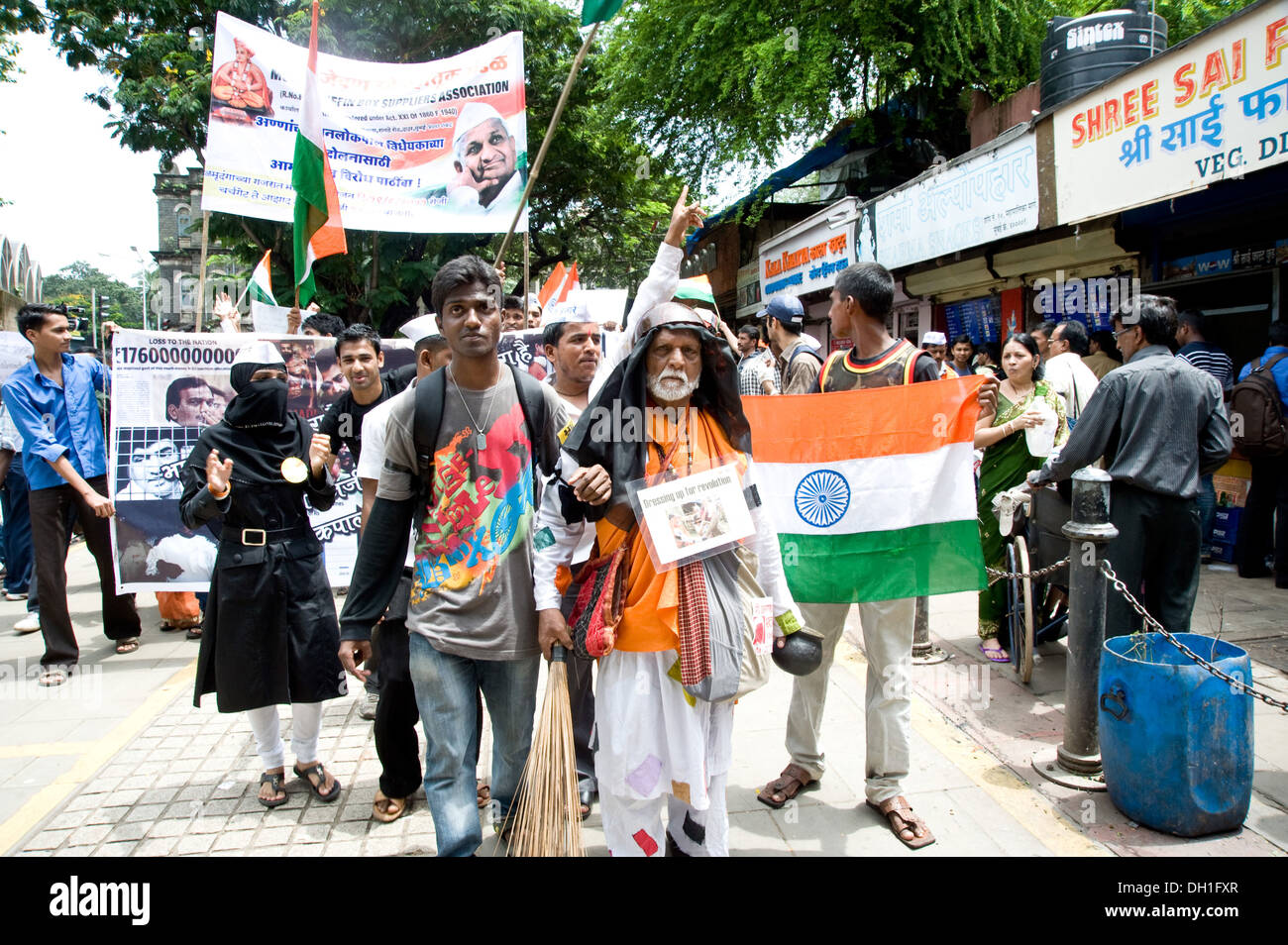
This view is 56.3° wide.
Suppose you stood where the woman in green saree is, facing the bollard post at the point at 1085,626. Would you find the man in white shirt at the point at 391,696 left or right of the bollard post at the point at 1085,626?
right

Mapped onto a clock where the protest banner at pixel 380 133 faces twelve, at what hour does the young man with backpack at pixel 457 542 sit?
The young man with backpack is roughly at 12 o'clock from the protest banner.

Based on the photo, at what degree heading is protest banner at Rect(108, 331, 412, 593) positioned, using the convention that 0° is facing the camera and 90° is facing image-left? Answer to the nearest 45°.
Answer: approximately 0°

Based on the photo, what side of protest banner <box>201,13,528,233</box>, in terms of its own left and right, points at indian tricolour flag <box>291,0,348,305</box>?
front

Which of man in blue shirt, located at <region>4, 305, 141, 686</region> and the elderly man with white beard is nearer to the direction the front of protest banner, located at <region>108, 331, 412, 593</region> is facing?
the elderly man with white beard

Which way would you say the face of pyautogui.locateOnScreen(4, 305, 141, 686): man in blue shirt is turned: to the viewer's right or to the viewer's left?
to the viewer's right

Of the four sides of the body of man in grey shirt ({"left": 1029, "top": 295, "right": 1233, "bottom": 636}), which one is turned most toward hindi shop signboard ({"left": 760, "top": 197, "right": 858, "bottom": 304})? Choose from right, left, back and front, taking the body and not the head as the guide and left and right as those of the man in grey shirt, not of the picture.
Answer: front

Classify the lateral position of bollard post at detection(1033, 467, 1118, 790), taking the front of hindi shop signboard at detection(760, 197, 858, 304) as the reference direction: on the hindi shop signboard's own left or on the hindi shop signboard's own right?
on the hindi shop signboard's own left

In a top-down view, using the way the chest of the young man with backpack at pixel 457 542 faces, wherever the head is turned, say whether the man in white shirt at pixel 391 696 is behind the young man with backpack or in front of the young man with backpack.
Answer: behind
